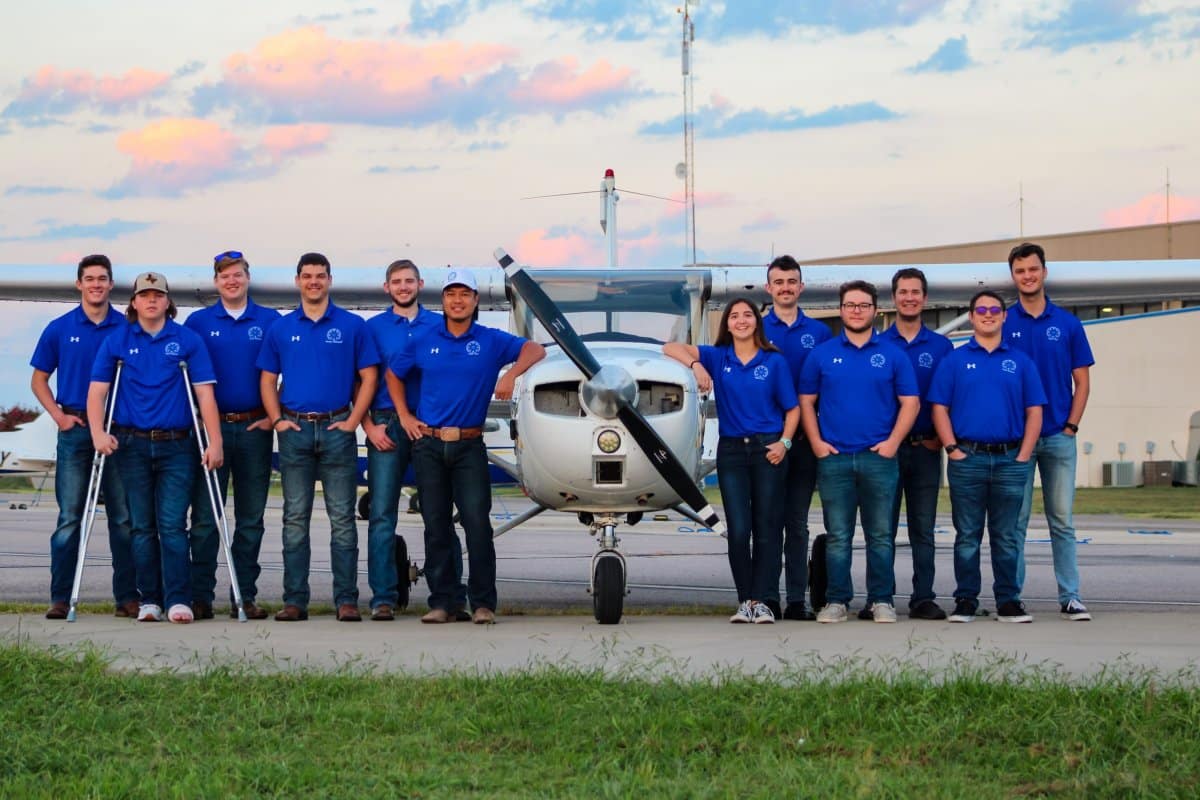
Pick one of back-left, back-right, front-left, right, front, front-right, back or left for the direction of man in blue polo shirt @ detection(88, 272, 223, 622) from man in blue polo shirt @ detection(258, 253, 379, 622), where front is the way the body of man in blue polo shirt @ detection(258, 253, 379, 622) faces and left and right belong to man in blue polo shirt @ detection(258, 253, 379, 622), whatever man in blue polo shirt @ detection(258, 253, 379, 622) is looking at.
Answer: right

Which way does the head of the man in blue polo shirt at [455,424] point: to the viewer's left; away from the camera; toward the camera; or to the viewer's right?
toward the camera

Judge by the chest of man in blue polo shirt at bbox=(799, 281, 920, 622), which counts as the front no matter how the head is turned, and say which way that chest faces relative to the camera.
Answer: toward the camera

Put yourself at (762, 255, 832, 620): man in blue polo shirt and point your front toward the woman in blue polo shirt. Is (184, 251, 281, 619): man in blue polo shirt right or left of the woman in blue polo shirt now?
right

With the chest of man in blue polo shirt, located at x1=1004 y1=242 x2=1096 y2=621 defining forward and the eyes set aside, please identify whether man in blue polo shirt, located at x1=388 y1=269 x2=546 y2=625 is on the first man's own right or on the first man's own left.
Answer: on the first man's own right

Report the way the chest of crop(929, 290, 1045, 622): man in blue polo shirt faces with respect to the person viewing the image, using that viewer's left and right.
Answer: facing the viewer

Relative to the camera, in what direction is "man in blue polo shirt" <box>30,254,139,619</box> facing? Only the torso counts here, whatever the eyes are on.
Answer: toward the camera

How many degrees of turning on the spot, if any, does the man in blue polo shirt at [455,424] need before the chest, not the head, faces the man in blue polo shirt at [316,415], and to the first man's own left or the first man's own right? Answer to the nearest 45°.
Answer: approximately 90° to the first man's own right

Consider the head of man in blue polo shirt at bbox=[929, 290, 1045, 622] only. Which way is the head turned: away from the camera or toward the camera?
toward the camera

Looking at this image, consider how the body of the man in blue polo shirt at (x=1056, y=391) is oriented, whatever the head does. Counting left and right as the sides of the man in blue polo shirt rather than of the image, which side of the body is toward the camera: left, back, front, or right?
front

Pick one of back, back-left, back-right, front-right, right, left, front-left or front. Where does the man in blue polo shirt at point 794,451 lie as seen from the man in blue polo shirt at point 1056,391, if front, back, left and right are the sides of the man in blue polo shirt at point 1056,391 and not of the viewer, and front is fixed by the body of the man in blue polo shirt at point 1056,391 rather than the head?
right

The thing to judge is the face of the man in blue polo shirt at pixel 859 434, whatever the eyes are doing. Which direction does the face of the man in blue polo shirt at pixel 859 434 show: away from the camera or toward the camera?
toward the camera

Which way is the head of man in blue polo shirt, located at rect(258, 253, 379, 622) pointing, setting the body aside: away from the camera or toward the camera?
toward the camera

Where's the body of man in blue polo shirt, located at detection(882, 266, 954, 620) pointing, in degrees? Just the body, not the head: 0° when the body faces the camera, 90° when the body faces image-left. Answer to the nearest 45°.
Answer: approximately 0°

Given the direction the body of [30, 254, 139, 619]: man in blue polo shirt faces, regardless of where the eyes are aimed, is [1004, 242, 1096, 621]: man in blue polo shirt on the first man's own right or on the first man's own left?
on the first man's own left

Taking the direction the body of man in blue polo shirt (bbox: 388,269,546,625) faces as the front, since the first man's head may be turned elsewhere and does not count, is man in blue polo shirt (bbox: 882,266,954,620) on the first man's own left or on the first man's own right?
on the first man's own left
